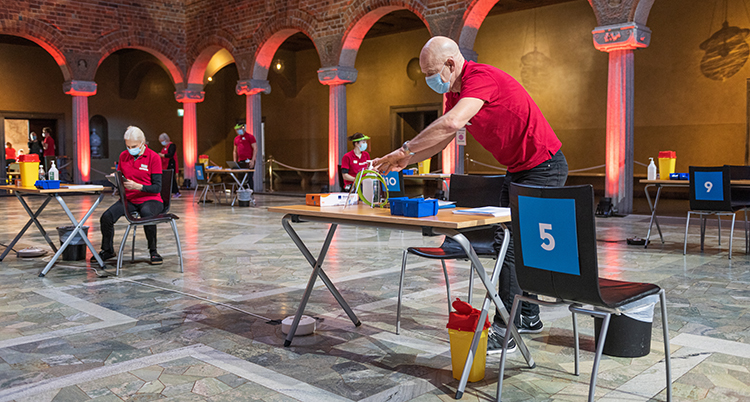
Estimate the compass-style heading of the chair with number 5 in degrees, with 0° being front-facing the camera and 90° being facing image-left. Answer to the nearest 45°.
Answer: approximately 225°

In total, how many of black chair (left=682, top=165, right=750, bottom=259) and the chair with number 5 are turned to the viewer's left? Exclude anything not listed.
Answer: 0

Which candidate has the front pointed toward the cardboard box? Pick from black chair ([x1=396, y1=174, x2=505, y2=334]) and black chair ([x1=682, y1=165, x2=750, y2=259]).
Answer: black chair ([x1=396, y1=174, x2=505, y2=334])

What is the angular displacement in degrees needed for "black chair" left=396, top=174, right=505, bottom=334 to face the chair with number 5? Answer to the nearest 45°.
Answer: approximately 45° to its left

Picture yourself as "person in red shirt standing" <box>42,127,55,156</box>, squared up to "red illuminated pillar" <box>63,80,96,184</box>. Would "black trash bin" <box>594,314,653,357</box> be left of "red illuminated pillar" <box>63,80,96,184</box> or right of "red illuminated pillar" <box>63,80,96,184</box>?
right

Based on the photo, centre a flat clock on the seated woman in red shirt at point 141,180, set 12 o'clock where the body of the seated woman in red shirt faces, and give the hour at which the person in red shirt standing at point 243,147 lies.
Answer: The person in red shirt standing is roughly at 5 o'clock from the seated woman in red shirt.

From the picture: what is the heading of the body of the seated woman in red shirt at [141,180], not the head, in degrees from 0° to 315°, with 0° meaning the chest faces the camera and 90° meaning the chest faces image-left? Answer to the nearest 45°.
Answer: approximately 45°

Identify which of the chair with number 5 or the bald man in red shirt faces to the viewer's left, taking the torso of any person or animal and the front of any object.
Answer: the bald man in red shirt

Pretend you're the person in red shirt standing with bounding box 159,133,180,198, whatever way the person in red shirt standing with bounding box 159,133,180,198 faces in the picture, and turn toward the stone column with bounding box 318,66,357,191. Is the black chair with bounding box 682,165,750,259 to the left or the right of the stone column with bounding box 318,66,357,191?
right

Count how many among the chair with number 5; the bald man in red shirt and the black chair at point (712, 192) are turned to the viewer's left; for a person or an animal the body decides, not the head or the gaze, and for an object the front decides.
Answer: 1

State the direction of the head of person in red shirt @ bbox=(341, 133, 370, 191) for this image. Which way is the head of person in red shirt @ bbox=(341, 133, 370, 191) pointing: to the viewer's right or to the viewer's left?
to the viewer's right
